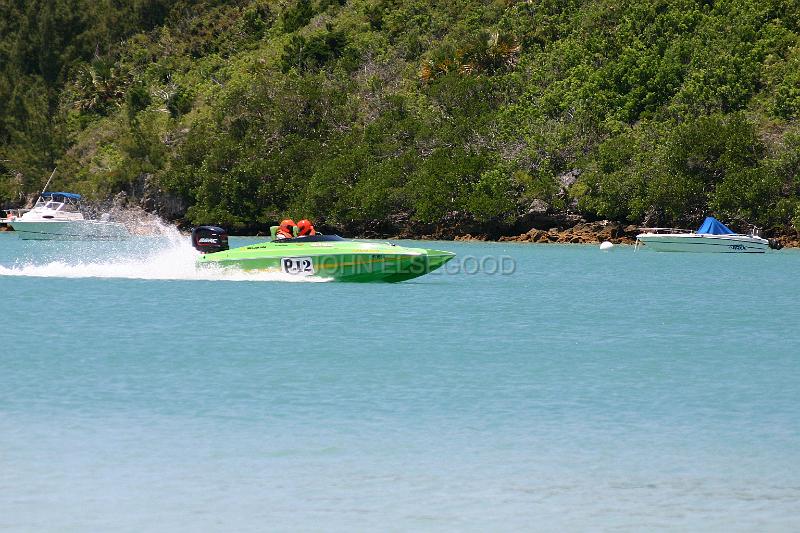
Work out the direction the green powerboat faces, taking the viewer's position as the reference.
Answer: facing to the right of the viewer
